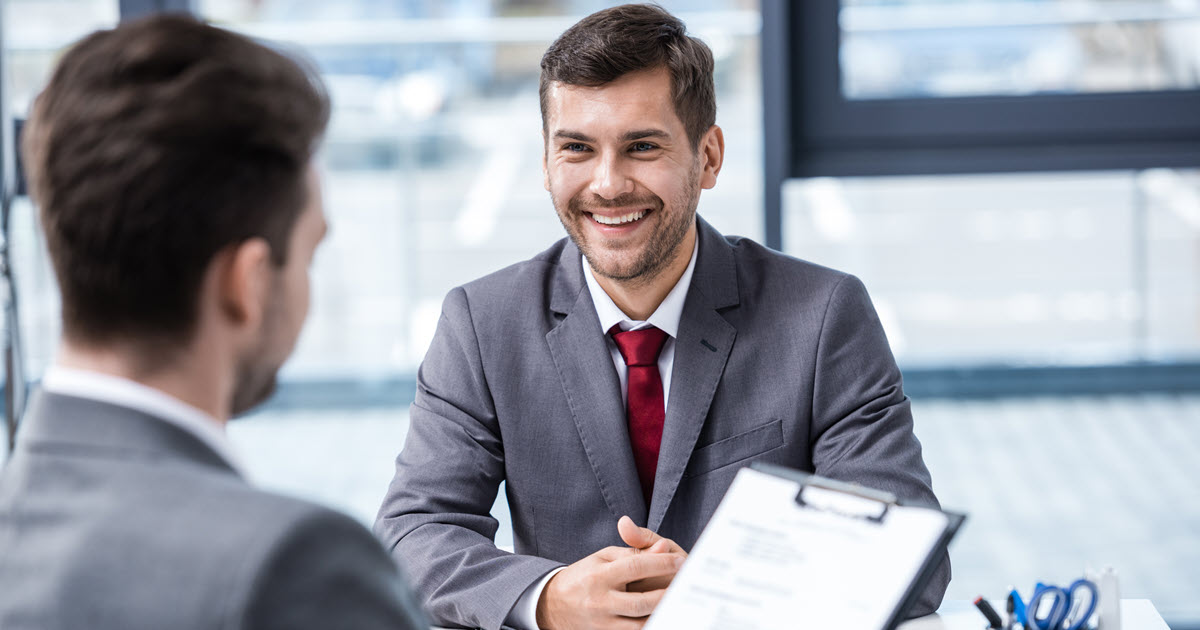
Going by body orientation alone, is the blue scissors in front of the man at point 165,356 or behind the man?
in front

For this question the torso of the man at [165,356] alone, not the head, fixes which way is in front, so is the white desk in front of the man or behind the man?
in front

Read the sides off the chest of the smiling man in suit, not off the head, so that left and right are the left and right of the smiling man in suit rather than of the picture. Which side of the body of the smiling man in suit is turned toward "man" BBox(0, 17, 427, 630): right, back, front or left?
front

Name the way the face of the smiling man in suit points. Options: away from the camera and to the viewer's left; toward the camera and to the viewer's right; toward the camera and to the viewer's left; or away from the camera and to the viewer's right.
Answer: toward the camera and to the viewer's left

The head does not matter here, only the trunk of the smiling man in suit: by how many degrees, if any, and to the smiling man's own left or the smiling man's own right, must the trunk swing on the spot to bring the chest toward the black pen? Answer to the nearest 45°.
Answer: approximately 45° to the smiling man's own left

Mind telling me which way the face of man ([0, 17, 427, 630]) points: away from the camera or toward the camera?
away from the camera

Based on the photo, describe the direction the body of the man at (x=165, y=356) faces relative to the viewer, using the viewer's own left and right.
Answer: facing away from the viewer and to the right of the viewer

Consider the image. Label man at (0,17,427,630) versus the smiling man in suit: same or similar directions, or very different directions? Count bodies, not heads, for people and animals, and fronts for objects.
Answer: very different directions

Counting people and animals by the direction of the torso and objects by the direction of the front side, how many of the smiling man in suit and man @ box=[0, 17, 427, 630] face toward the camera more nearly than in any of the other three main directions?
1

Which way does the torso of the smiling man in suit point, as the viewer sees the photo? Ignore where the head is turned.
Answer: toward the camera

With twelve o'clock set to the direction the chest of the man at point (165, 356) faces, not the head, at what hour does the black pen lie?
The black pen is roughly at 1 o'clock from the man.
